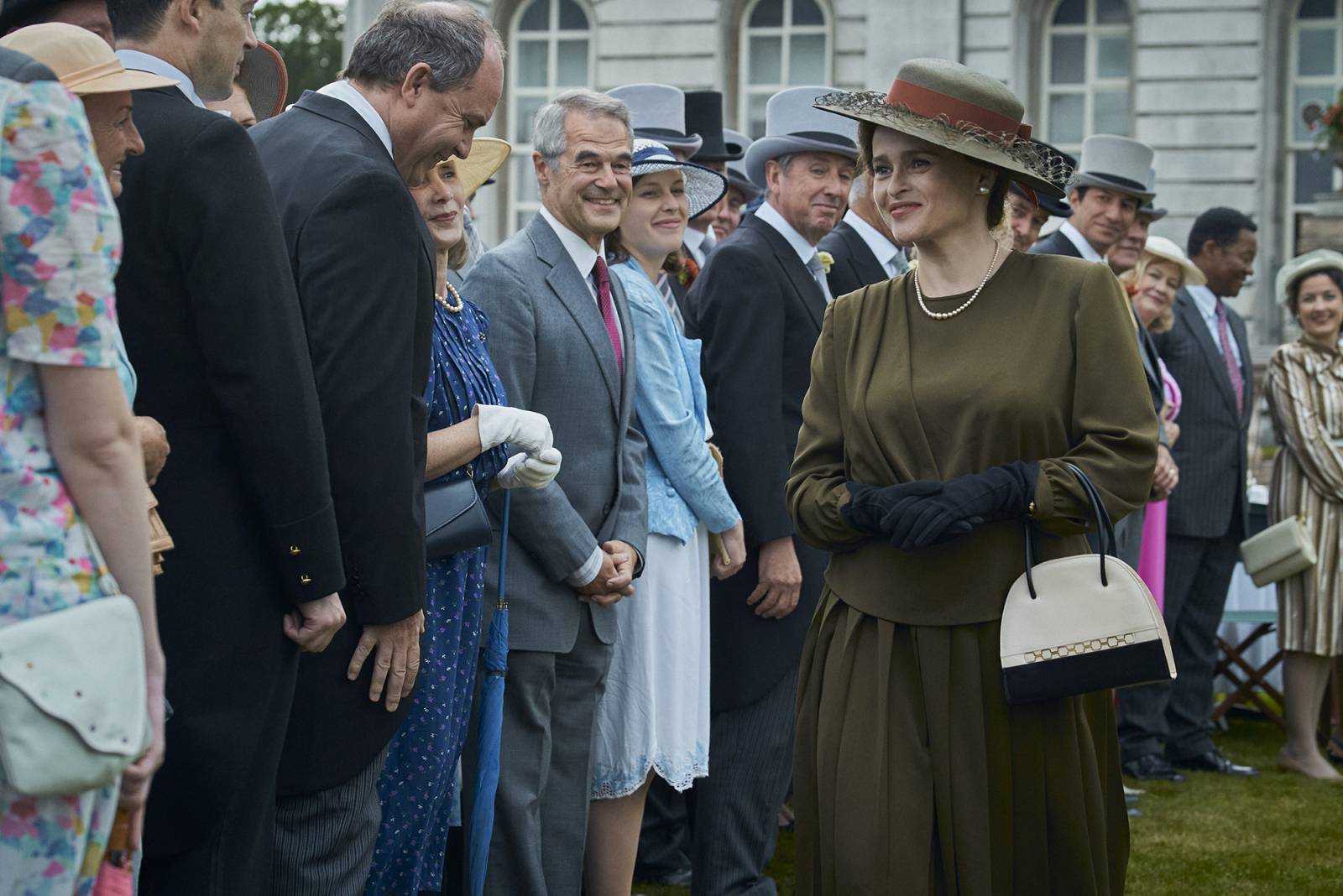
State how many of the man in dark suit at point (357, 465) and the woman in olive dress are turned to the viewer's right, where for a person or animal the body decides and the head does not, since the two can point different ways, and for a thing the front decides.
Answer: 1

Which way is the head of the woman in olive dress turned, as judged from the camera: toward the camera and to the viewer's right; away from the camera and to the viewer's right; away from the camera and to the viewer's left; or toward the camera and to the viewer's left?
toward the camera and to the viewer's left

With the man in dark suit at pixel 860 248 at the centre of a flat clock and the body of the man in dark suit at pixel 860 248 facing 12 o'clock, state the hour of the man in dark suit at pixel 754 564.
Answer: the man in dark suit at pixel 754 564 is roughly at 2 o'clock from the man in dark suit at pixel 860 248.

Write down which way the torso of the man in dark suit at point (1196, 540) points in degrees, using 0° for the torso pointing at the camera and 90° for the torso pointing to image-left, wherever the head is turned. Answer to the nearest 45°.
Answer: approximately 315°

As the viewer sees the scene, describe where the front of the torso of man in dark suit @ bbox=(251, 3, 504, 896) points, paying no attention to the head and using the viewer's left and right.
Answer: facing to the right of the viewer

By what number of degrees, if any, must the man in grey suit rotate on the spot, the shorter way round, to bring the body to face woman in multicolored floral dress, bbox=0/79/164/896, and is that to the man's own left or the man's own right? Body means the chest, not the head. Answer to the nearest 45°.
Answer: approximately 45° to the man's own right

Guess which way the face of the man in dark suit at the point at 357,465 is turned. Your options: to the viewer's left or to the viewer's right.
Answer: to the viewer's right

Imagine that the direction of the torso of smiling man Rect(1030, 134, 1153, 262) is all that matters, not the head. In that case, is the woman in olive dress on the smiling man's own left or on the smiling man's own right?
on the smiling man's own right

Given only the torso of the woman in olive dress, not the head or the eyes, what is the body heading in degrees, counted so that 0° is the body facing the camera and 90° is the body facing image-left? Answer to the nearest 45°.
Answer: approximately 45°
